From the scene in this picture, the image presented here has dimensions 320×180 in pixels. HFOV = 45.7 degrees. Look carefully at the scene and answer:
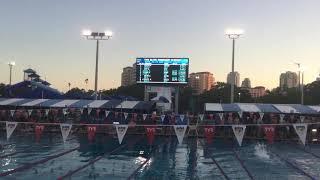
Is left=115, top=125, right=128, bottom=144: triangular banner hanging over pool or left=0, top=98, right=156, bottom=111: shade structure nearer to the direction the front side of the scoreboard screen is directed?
the triangular banner hanging over pool

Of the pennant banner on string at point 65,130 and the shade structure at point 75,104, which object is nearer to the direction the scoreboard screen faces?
the pennant banner on string

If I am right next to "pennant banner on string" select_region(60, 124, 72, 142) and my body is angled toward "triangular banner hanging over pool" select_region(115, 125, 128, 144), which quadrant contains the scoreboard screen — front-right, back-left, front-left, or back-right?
front-left

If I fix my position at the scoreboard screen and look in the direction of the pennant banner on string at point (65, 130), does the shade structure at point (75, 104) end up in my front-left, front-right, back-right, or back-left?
front-right

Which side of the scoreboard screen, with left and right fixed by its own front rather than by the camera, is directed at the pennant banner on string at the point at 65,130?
front

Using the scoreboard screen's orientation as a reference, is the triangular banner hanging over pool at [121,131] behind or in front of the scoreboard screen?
in front

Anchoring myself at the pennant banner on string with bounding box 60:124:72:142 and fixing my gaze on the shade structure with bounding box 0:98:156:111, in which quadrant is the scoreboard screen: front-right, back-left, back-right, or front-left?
front-right

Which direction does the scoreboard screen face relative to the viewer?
toward the camera

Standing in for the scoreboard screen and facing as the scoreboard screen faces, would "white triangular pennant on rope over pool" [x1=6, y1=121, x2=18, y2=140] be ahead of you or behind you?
ahead

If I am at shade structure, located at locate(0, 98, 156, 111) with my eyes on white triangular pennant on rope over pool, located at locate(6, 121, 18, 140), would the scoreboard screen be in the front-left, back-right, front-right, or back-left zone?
back-left
